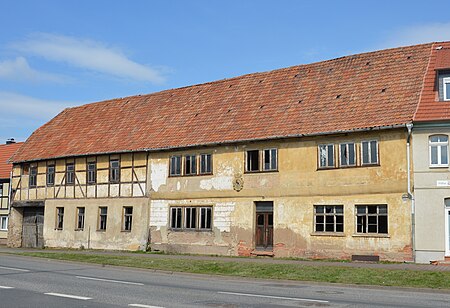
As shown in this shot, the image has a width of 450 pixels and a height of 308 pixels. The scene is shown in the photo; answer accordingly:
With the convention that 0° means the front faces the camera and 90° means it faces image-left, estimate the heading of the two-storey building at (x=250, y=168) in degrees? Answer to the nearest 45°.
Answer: approximately 45°

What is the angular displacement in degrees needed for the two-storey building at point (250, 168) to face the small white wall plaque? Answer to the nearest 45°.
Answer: approximately 90° to its left
